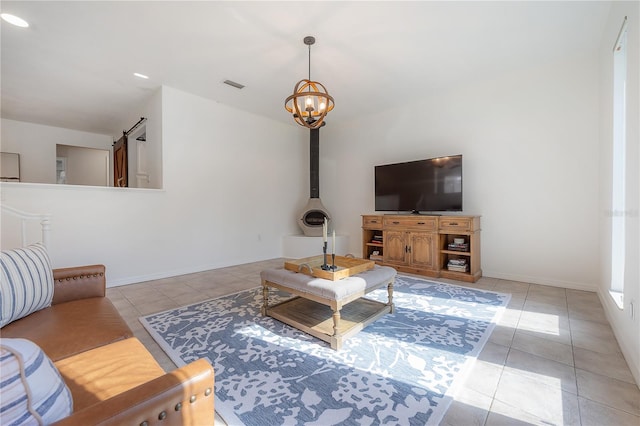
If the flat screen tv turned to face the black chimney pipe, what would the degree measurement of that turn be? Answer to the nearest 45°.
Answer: approximately 45° to its right

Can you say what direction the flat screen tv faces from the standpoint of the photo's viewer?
facing the viewer and to the left of the viewer

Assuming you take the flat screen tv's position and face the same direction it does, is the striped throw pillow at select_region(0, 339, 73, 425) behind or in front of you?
in front

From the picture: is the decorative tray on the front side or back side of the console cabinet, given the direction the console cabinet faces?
on the front side

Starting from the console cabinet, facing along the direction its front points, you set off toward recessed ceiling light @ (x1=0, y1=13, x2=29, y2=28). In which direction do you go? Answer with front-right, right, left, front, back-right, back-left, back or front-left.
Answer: front

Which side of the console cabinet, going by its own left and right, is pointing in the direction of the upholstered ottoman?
front

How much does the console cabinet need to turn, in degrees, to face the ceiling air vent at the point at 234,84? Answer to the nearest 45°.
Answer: approximately 45° to its right

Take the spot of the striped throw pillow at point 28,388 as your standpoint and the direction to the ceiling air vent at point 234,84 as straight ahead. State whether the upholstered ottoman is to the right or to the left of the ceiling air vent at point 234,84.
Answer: right

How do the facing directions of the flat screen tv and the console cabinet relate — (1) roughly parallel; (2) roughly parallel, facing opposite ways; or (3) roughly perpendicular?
roughly parallel

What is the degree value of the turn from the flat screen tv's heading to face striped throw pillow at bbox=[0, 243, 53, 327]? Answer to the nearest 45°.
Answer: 0° — it already faces it

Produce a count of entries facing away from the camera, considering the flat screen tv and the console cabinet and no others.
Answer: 0
